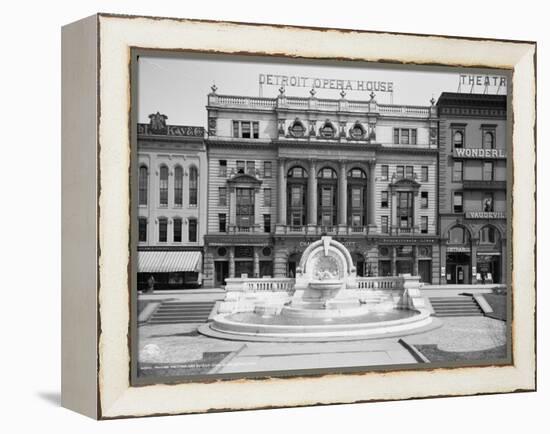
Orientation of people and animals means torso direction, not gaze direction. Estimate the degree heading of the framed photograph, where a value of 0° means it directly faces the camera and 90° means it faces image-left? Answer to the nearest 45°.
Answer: approximately 315°
